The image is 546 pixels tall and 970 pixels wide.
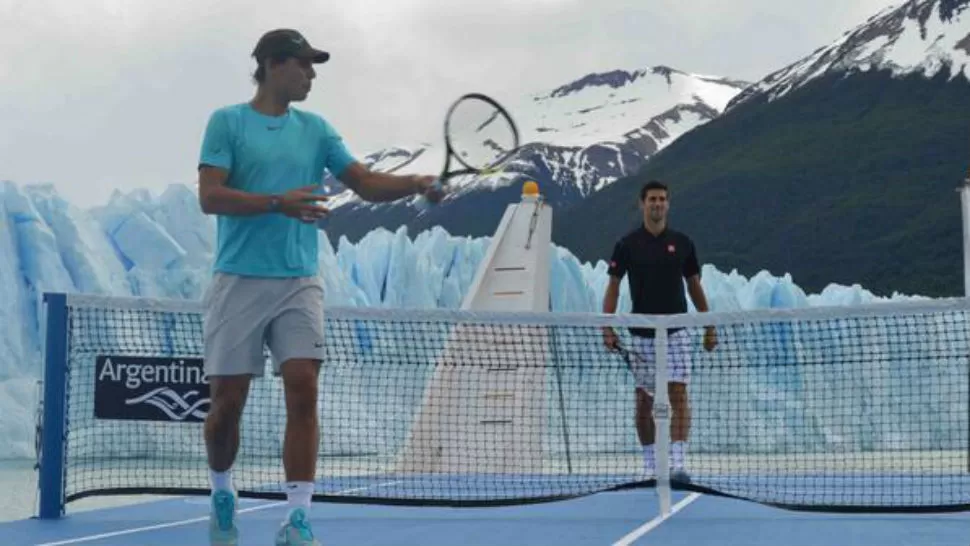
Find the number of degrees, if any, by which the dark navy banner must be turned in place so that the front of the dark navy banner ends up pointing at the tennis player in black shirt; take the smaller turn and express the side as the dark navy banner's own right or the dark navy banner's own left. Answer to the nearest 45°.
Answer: approximately 90° to the dark navy banner's own left

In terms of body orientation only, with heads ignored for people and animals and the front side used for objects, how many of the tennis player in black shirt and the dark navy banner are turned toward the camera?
2

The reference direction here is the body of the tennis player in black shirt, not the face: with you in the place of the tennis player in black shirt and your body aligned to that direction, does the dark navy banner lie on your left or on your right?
on your right

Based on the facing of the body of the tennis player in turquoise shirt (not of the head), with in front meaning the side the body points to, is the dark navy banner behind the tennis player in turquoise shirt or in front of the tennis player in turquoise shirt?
behind

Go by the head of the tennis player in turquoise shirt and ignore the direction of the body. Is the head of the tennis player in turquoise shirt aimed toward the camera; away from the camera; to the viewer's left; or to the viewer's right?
to the viewer's right

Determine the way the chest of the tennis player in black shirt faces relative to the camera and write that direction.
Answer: toward the camera

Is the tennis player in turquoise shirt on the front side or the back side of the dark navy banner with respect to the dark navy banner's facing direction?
on the front side

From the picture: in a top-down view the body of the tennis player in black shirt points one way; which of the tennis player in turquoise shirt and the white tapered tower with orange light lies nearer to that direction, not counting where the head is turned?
the tennis player in turquoise shirt

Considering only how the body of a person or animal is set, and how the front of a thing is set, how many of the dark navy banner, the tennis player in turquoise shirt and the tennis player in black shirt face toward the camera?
3

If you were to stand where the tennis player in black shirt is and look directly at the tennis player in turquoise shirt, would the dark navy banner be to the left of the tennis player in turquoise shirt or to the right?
right
